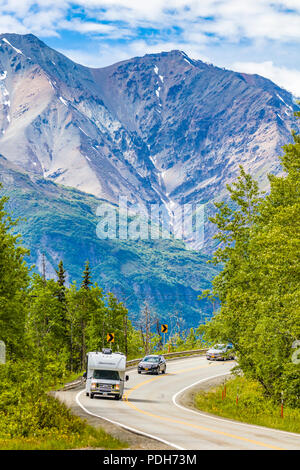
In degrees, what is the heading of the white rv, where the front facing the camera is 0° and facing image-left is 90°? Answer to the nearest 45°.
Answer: approximately 0°

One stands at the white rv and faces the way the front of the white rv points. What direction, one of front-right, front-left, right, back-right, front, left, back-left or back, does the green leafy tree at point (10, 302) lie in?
front-right
